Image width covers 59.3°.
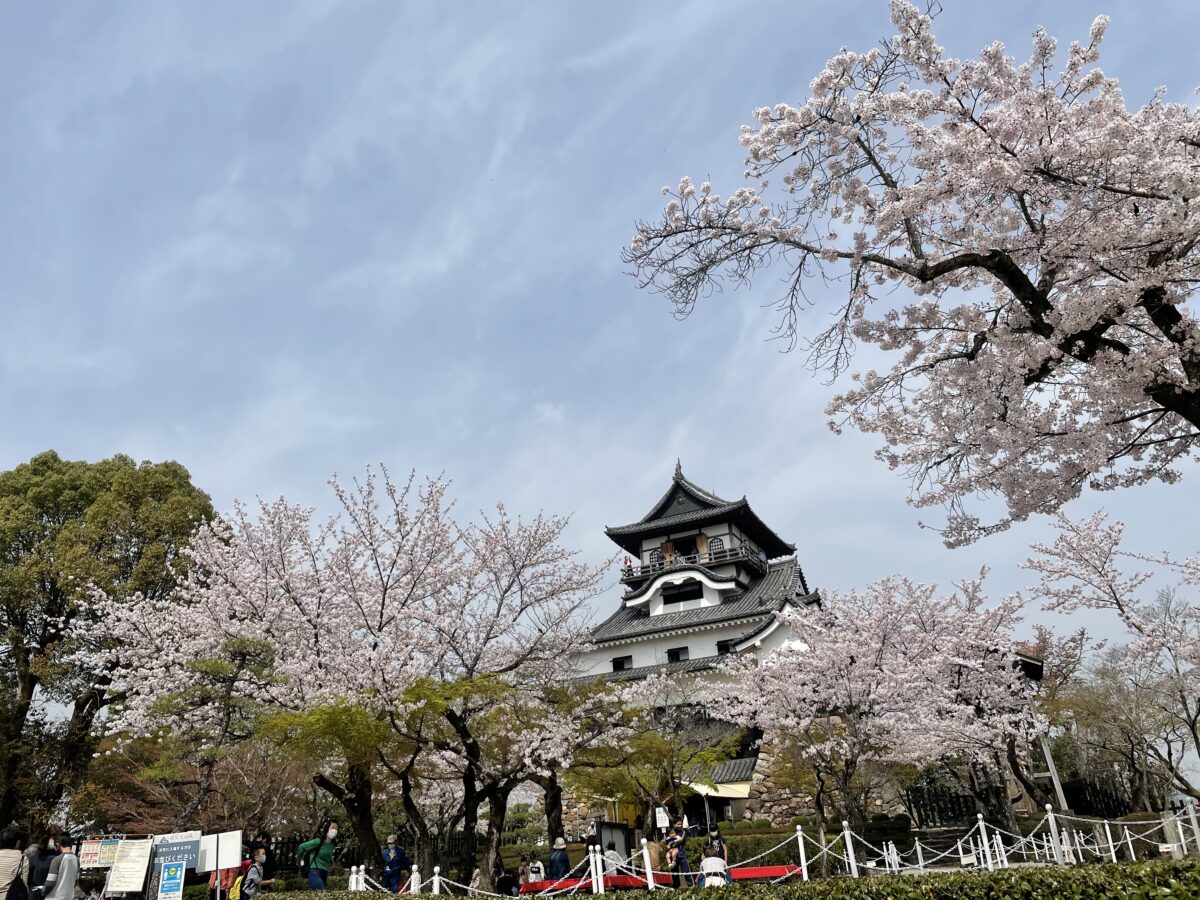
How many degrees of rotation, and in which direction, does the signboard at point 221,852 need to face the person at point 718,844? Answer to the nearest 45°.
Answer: approximately 90° to its left

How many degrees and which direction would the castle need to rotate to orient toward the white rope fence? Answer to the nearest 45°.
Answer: approximately 45° to its left

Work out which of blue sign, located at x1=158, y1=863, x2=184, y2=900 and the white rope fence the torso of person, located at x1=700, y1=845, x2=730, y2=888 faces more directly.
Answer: the white rope fence

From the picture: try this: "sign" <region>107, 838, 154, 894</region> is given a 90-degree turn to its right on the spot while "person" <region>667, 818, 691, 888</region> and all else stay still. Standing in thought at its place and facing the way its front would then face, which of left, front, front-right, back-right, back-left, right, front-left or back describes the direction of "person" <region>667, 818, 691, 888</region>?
back

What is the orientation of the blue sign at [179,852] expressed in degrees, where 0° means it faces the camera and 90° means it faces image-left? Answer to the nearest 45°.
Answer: approximately 0°

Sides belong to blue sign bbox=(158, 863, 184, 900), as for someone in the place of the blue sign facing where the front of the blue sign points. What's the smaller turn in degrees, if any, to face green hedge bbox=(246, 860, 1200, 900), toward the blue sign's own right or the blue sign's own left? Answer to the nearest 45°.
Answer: approximately 45° to the blue sign's own left
